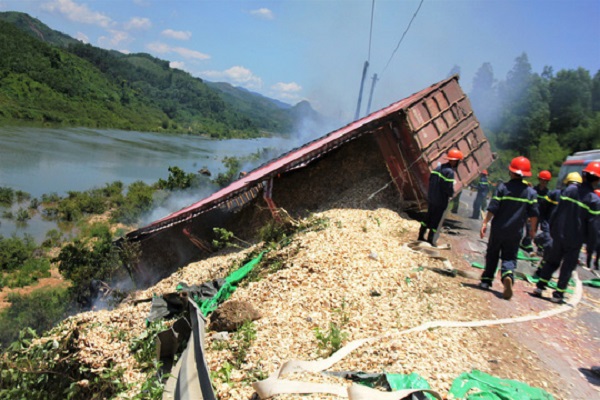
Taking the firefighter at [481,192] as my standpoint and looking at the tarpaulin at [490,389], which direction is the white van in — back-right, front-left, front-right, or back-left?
back-left

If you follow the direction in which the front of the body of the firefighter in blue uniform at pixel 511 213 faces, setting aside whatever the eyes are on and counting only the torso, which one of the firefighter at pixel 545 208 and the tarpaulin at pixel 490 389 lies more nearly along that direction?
the firefighter

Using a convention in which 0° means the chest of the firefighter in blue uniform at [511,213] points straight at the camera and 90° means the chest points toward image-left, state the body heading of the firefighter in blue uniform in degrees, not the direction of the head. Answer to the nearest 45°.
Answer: approximately 180°

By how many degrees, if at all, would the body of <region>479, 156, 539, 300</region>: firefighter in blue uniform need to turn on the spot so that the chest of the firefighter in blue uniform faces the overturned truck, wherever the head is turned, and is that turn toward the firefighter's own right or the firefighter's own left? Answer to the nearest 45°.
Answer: approximately 45° to the firefighter's own left

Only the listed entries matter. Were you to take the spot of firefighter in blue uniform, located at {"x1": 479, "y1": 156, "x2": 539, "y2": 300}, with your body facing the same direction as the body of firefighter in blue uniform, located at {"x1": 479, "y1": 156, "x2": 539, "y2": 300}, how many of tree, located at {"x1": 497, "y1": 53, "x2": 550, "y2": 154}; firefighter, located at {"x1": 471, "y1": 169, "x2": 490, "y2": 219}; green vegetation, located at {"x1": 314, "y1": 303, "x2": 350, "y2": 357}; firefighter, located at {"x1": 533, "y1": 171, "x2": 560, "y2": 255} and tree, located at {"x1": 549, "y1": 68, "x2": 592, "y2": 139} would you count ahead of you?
4
